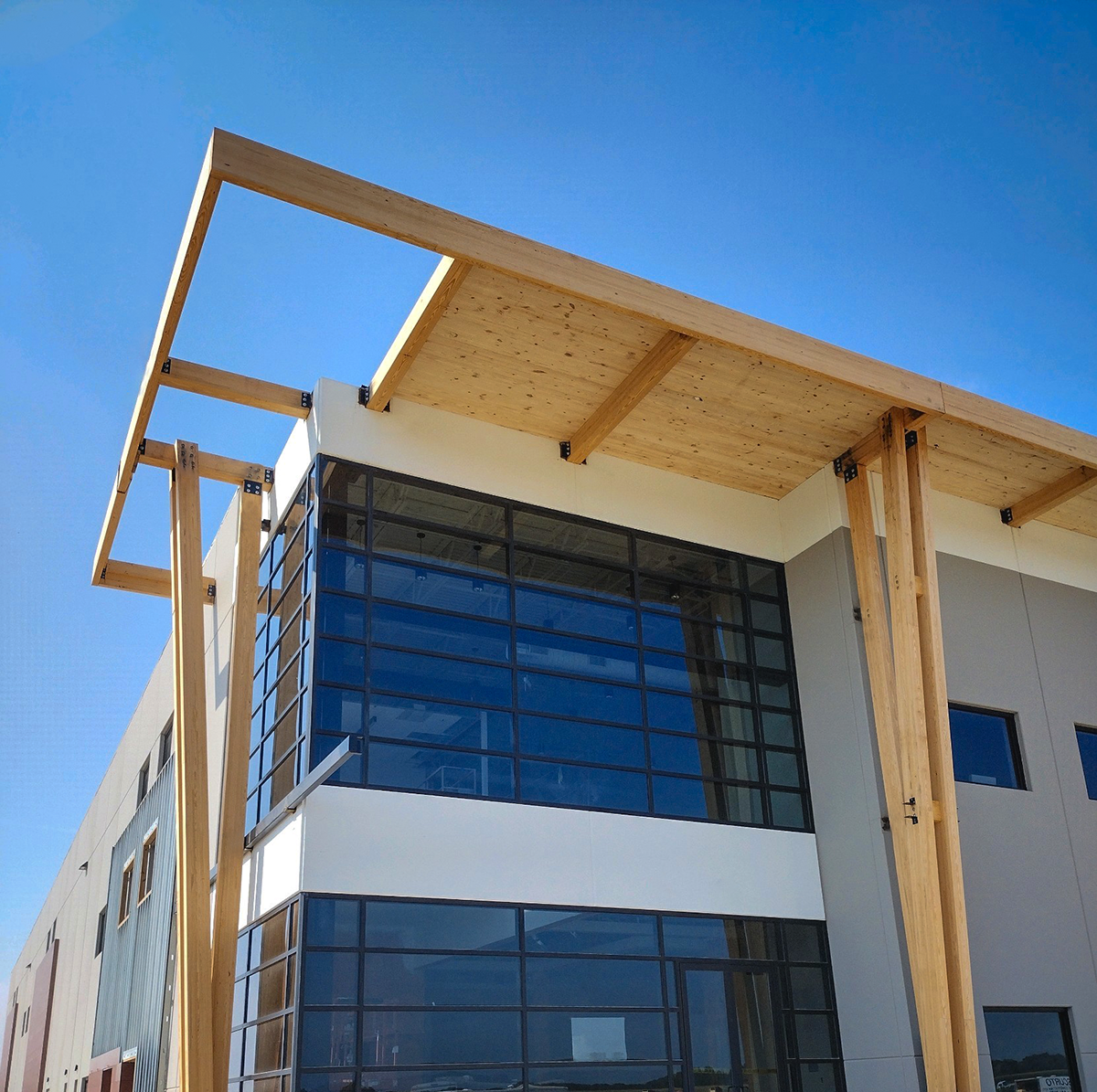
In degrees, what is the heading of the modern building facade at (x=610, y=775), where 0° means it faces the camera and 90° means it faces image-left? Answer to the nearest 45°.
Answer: approximately 315°
